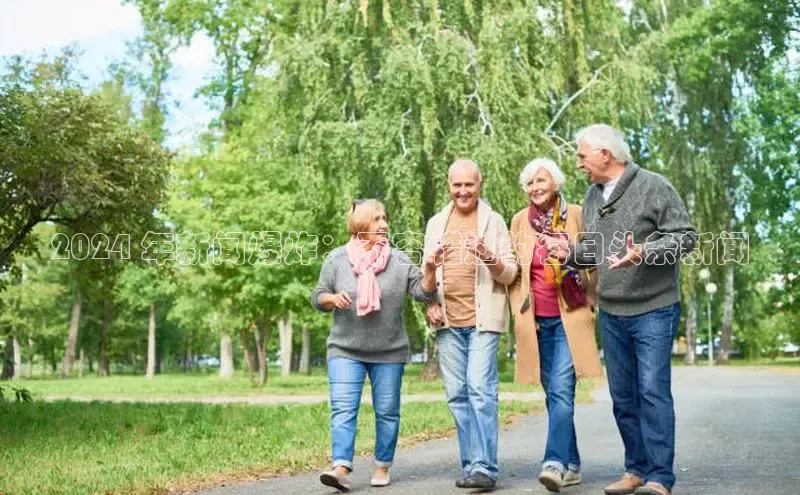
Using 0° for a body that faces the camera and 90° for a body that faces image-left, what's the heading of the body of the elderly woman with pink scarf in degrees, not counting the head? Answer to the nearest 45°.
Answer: approximately 0°

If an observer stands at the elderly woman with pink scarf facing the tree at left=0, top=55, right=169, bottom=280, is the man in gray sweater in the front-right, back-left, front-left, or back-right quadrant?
back-right

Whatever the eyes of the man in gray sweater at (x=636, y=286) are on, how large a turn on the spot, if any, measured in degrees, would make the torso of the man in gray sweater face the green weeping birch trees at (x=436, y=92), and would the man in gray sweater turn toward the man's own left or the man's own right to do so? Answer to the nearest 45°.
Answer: approximately 135° to the man's own right

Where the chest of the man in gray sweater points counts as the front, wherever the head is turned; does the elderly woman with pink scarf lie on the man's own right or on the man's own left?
on the man's own right

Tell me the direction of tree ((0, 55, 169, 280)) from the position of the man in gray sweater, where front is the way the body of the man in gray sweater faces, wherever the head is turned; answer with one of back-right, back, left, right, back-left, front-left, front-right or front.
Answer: right

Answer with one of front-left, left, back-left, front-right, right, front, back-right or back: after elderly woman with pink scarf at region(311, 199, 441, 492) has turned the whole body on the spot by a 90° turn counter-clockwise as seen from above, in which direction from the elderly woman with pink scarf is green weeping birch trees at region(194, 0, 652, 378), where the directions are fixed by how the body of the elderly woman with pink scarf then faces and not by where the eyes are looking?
left

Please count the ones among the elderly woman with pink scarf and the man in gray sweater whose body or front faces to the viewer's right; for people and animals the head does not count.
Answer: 0

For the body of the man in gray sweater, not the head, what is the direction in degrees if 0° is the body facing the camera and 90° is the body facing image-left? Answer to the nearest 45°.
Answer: approximately 45°

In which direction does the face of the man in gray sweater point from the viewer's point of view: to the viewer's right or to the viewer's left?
to the viewer's left

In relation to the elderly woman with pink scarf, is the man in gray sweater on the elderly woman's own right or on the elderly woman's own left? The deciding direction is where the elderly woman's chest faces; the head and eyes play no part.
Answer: on the elderly woman's own left
